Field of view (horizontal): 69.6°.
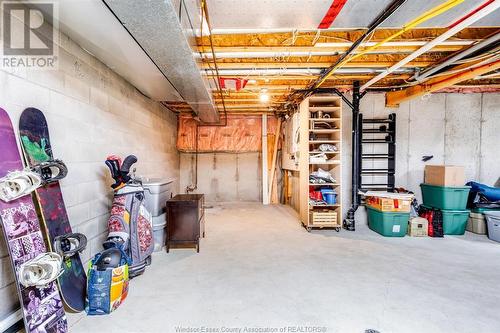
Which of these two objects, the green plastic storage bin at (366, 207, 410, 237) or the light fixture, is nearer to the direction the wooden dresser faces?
the green plastic storage bin

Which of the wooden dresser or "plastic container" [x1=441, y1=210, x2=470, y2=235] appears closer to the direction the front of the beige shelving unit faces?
the wooden dresser

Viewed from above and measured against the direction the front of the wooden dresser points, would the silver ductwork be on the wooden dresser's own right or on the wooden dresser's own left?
on the wooden dresser's own right

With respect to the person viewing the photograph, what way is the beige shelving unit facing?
facing the viewer

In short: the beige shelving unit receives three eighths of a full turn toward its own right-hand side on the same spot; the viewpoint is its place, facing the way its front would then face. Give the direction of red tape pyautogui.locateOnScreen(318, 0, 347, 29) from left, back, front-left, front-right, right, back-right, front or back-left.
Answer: back-left

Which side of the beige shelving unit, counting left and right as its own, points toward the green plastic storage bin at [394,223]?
left

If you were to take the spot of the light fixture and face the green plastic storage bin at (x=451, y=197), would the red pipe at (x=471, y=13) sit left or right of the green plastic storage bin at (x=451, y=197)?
right

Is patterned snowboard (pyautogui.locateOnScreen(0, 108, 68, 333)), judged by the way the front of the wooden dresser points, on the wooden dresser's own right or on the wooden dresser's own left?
on the wooden dresser's own right
